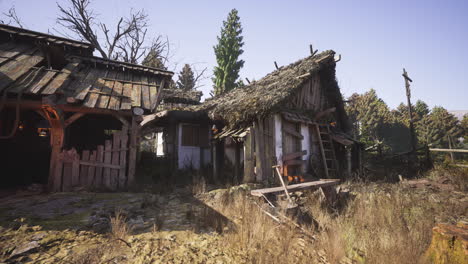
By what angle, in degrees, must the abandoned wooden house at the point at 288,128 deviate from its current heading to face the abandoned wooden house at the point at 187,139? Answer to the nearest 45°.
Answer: approximately 135° to its right

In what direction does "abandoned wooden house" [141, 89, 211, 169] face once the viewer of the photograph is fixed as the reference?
facing the viewer

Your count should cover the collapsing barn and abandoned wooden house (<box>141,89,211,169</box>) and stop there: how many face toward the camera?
2

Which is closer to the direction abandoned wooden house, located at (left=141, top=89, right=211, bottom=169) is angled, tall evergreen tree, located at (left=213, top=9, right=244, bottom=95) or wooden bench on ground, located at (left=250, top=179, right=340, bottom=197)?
the wooden bench on ground

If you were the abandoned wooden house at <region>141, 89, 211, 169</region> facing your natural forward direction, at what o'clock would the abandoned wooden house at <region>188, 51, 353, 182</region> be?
the abandoned wooden house at <region>188, 51, 353, 182</region> is roughly at 10 o'clock from the abandoned wooden house at <region>141, 89, 211, 169</region>.

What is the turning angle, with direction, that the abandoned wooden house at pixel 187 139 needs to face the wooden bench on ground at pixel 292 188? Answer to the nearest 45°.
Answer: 0° — it already faces it

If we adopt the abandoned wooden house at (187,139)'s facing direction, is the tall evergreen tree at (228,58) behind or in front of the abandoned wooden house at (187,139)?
behind

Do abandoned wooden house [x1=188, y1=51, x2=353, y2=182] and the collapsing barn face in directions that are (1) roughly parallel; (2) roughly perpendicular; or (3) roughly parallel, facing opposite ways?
roughly parallel

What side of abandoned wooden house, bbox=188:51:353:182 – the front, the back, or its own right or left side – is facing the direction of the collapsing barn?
right

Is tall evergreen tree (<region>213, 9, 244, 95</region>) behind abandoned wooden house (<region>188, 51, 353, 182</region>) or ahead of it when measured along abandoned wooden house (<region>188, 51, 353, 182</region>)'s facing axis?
behind

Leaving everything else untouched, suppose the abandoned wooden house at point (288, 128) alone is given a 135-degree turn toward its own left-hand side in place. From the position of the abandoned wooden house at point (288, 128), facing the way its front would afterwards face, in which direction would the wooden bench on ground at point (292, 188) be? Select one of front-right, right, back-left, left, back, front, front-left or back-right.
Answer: back

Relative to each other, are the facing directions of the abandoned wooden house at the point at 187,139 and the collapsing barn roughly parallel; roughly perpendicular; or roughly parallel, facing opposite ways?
roughly parallel

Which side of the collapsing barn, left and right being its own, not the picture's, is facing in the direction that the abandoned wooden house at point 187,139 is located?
left

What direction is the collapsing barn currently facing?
toward the camera
